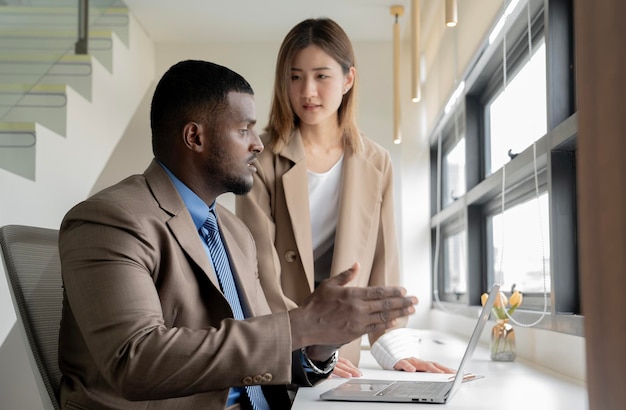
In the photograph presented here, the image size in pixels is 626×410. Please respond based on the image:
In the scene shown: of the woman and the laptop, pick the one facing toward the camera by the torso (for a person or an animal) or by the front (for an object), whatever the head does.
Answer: the woman

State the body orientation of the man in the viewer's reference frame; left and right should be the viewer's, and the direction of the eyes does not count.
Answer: facing the viewer and to the right of the viewer

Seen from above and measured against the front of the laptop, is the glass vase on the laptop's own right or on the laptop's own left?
on the laptop's own right

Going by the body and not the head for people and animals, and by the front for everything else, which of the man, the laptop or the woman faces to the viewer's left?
the laptop

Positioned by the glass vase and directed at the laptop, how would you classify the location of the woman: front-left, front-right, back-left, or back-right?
front-right

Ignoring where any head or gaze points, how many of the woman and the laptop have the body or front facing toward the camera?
1

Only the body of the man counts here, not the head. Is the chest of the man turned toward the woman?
no

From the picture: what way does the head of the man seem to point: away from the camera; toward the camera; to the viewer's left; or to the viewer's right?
to the viewer's right

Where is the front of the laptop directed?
to the viewer's left

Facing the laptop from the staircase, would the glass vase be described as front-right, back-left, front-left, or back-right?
front-left

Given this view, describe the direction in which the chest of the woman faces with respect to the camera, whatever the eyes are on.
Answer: toward the camera

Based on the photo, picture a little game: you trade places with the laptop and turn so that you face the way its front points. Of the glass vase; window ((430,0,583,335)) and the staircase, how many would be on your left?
0
